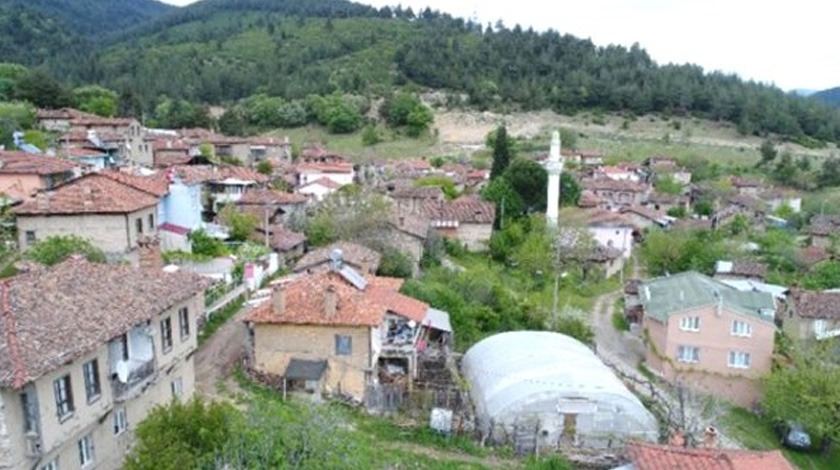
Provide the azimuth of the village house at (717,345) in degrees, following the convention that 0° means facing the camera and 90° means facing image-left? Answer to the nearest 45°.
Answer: approximately 0°

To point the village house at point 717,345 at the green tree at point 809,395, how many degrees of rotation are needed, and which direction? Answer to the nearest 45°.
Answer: approximately 45° to its left

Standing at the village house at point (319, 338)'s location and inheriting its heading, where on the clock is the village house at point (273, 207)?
the village house at point (273, 207) is roughly at 7 o'clock from the village house at point (319, 338).

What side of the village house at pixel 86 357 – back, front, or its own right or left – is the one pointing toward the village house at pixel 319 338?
left

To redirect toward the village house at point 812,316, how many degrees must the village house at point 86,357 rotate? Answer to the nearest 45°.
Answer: approximately 45° to its left

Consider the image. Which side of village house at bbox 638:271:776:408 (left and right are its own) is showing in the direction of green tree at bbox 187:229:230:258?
right

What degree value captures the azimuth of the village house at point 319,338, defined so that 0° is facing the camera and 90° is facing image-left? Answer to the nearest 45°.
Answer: approximately 315°

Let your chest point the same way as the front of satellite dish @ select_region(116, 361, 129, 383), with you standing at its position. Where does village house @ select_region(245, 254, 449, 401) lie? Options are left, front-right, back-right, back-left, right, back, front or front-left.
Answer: left

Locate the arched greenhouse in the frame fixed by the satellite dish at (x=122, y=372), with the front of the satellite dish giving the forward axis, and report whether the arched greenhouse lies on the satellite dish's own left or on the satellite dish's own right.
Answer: on the satellite dish's own left

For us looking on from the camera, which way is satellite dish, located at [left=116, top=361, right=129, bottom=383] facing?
facing the viewer and to the right of the viewer

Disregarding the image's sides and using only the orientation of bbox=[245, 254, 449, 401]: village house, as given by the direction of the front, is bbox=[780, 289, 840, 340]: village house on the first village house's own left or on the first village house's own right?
on the first village house's own left

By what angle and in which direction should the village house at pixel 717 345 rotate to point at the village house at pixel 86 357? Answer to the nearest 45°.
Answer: approximately 45° to its right

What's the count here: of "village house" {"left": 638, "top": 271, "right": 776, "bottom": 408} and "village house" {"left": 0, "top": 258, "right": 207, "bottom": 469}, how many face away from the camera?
0
